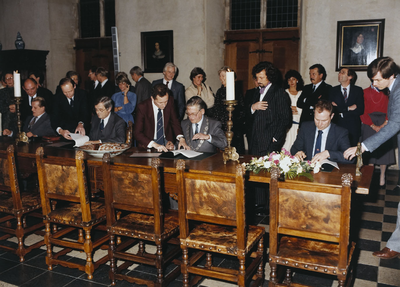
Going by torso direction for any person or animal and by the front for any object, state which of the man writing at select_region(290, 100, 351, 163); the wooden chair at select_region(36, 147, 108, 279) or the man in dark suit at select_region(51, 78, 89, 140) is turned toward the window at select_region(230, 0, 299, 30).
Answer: the wooden chair

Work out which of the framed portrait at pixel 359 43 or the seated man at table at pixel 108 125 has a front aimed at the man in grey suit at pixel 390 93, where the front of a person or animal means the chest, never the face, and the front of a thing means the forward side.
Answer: the framed portrait

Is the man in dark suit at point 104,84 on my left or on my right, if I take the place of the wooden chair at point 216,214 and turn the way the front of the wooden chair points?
on my left

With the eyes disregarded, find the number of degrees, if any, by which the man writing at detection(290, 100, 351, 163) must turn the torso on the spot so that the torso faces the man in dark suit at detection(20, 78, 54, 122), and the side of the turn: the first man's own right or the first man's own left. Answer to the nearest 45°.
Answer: approximately 90° to the first man's own right

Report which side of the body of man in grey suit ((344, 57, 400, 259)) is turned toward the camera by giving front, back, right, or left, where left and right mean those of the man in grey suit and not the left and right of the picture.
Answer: left

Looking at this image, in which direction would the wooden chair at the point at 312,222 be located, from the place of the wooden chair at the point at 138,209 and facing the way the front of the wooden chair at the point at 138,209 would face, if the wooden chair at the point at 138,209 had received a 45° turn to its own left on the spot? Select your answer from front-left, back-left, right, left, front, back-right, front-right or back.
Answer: back-right

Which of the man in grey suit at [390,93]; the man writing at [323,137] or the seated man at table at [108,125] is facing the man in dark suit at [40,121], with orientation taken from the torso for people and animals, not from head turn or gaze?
the man in grey suit at [390,93]
